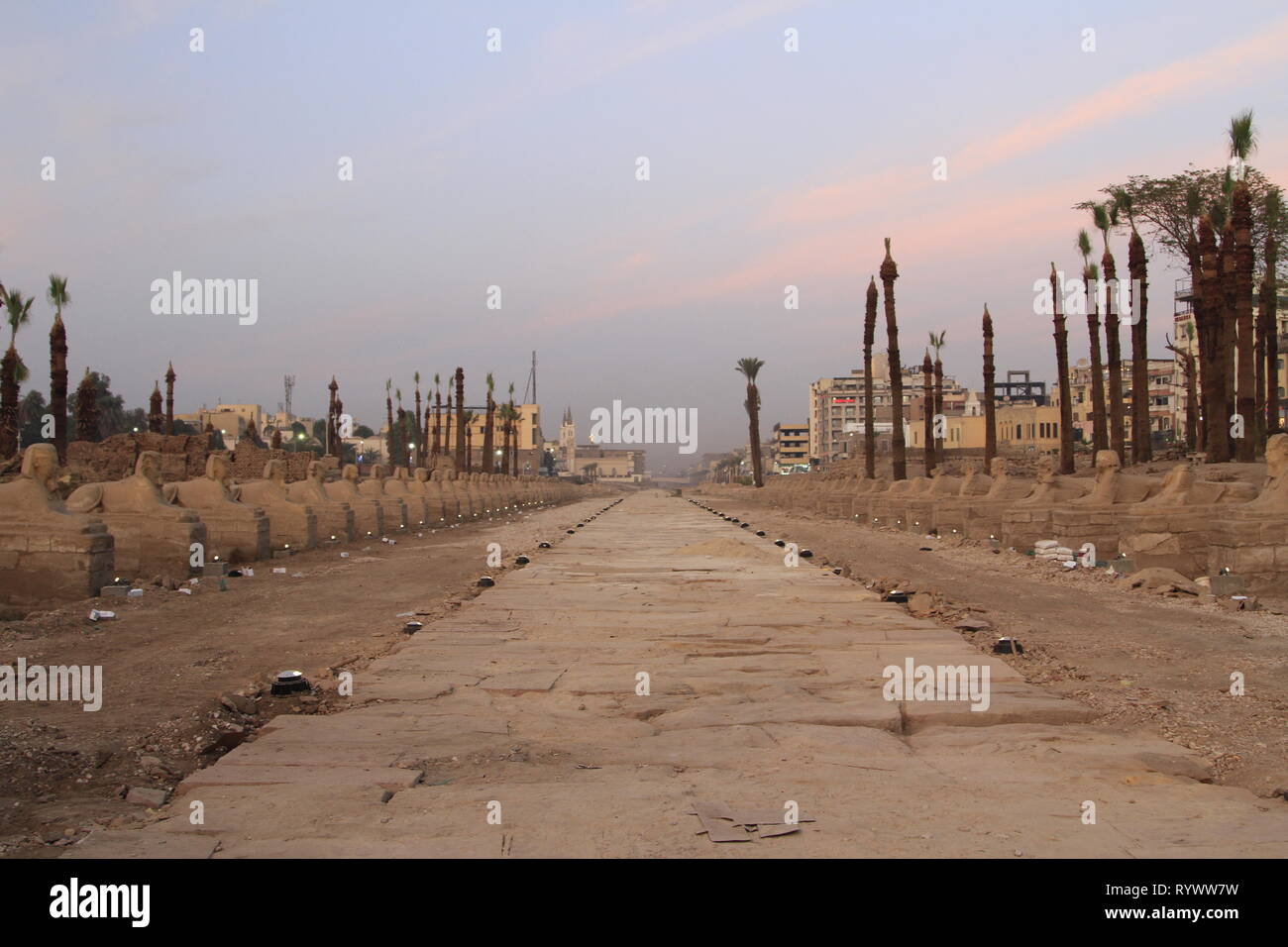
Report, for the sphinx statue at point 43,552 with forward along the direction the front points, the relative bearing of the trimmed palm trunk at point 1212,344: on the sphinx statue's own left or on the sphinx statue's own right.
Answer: on the sphinx statue's own left

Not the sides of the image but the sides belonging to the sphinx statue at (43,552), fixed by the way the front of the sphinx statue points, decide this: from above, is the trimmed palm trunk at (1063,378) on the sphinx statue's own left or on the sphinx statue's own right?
on the sphinx statue's own left

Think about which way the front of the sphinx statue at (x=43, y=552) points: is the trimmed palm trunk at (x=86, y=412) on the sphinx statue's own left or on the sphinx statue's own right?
on the sphinx statue's own left

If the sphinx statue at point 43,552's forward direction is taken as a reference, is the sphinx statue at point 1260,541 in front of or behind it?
in front

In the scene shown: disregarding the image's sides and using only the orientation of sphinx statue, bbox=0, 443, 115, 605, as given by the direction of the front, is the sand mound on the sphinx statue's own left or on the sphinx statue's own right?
on the sphinx statue's own left

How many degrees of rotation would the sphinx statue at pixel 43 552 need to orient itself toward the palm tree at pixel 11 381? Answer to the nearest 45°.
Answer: approximately 135° to its left

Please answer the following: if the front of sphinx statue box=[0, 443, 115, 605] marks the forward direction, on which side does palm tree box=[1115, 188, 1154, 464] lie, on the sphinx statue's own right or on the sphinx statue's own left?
on the sphinx statue's own left

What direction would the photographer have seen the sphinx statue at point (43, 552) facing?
facing the viewer and to the right of the viewer

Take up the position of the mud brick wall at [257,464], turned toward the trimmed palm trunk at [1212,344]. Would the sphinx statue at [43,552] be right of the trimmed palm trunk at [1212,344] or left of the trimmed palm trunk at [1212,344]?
right
